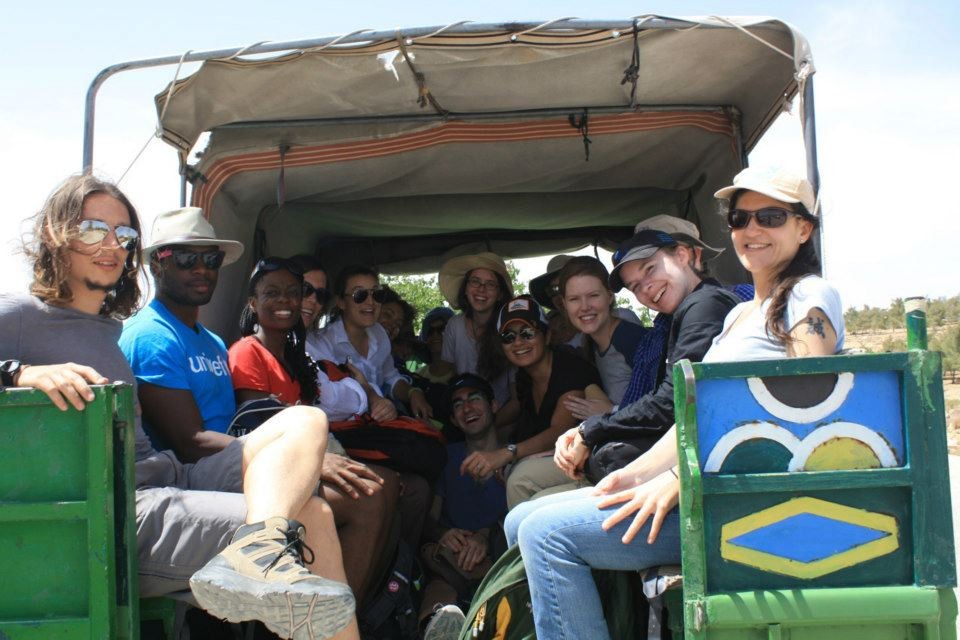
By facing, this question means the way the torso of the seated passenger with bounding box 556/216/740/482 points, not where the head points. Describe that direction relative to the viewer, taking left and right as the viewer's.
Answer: facing to the left of the viewer

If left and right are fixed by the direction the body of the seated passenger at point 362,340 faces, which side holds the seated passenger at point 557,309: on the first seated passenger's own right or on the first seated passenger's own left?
on the first seated passenger's own left

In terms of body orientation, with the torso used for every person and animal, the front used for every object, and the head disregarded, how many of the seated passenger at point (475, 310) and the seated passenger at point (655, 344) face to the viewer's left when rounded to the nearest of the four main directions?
1

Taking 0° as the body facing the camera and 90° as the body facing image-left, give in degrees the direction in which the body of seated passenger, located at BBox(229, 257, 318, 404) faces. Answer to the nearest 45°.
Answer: approximately 315°

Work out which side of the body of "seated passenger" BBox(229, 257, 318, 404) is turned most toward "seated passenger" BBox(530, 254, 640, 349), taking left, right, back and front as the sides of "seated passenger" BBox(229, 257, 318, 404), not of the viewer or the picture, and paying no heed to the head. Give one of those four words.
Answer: left

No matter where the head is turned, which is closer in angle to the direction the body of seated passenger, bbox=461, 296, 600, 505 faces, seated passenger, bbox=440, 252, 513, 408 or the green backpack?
the green backpack

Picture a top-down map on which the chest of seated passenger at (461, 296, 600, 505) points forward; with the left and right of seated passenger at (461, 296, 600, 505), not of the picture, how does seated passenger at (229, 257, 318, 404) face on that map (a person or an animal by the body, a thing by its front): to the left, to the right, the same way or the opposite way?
to the left
